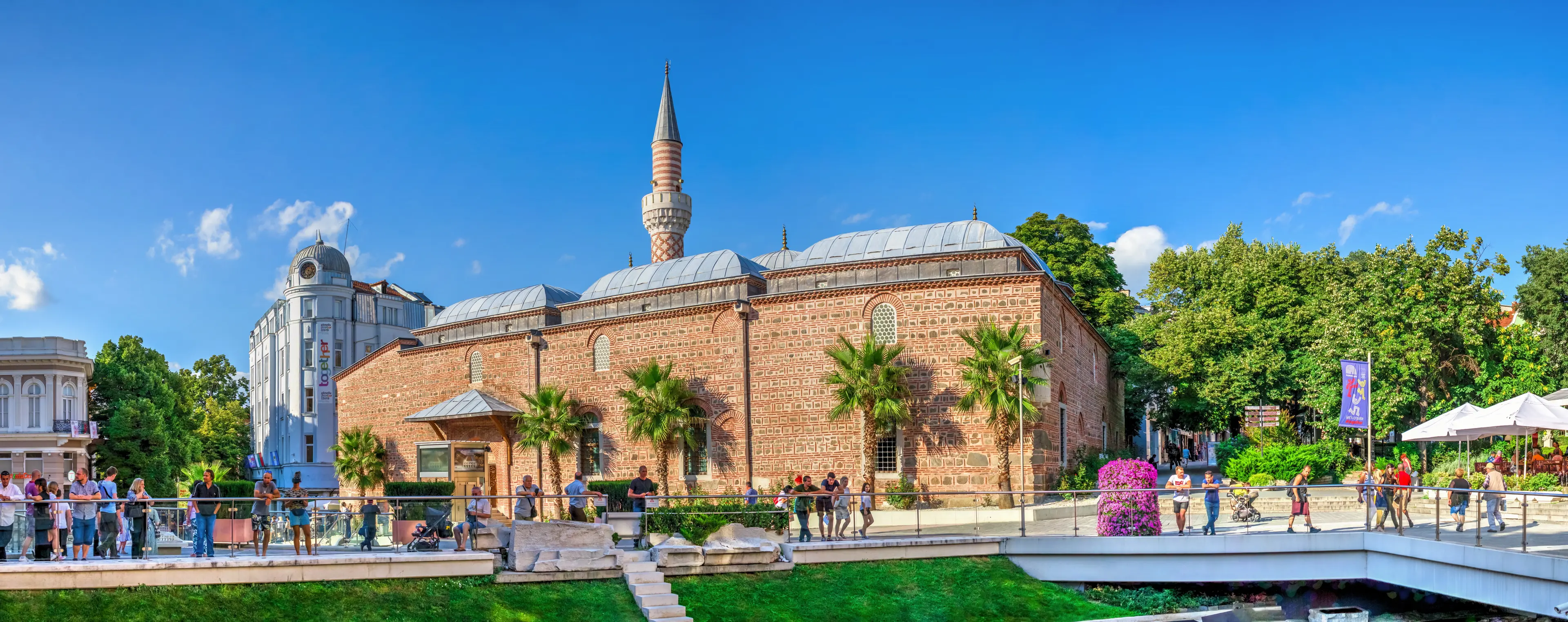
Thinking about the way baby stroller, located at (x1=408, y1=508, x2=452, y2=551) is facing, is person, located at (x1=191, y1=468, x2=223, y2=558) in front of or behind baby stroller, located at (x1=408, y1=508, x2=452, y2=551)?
in front

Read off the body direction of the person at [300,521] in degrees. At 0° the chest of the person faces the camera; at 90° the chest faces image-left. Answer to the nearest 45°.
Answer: approximately 0°

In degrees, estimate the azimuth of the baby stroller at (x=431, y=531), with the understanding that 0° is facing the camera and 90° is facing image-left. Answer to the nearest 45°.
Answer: approximately 90°

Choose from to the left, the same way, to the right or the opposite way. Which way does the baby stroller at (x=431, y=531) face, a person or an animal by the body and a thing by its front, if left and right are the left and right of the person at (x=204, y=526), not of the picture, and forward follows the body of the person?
to the right

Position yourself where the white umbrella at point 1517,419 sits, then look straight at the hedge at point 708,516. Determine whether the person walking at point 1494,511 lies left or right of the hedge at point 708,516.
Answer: left

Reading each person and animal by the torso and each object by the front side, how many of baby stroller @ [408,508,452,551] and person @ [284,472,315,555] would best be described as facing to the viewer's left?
1

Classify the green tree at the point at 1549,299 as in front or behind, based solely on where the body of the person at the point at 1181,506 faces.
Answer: behind

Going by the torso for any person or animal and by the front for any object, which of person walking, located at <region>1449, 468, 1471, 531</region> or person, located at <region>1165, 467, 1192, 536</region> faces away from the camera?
person walking, located at <region>1449, 468, 1471, 531</region>

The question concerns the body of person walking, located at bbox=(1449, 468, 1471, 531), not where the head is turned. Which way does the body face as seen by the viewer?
away from the camera

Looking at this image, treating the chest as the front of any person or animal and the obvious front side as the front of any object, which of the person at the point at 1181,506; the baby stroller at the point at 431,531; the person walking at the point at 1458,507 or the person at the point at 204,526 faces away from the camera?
the person walking at the point at 1458,507
